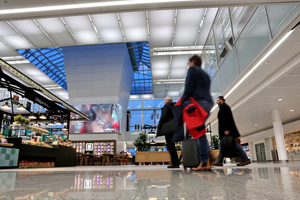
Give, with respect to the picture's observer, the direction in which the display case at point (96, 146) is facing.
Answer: facing the viewer

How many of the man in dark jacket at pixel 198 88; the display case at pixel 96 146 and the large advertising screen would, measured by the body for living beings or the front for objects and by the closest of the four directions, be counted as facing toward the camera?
2

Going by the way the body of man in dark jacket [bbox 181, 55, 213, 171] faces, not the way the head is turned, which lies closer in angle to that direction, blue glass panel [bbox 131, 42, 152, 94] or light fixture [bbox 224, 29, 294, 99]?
the blue glass panel

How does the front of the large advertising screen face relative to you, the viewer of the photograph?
facing the viewer

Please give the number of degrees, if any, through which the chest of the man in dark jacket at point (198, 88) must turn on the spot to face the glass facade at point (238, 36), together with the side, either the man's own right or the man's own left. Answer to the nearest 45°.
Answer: approximately 90° to the man's own right
